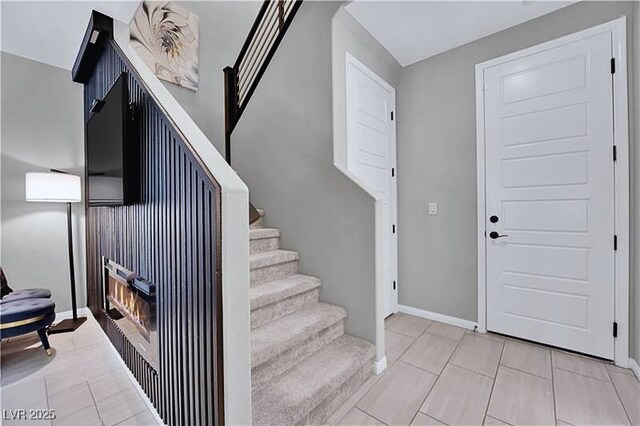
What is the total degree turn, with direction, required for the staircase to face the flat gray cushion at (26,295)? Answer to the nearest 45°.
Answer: approximately 135° to its right

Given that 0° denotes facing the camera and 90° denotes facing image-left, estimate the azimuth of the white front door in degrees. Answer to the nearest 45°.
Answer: approximately 45°

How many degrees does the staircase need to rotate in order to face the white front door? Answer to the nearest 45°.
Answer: approximately 45° to its left

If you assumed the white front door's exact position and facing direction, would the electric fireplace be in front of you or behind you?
in front

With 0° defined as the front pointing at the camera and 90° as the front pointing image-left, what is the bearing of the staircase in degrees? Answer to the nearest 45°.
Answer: approximately 315°

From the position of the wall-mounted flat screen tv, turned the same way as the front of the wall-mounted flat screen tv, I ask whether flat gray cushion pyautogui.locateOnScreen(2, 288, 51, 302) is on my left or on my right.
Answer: on my right
